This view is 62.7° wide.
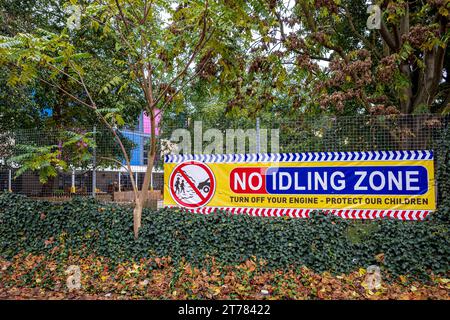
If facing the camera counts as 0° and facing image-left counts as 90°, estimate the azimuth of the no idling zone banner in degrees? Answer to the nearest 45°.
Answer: approximately 0°
